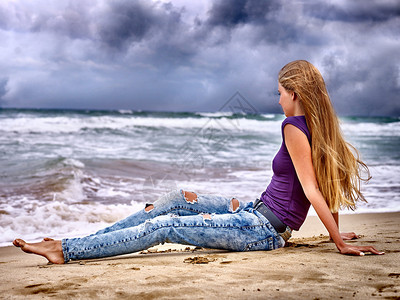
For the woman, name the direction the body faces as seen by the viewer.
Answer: to the viewer's left
